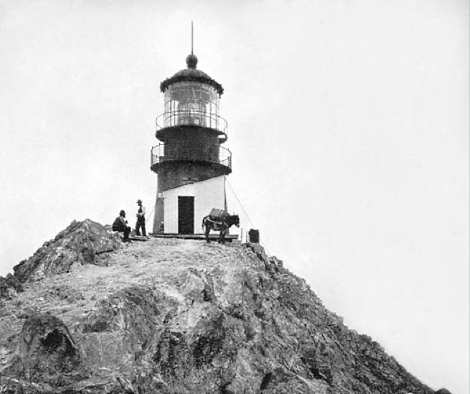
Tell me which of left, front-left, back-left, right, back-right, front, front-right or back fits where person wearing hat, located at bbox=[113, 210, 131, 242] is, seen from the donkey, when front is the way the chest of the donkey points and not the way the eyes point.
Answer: back

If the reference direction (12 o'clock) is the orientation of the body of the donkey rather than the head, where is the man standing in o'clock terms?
The man standing is roughly at 6 o'clock from the donkey.

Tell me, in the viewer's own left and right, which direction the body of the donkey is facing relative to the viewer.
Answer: facing to the right of the viewer
